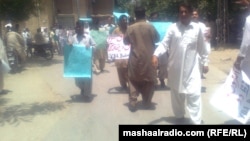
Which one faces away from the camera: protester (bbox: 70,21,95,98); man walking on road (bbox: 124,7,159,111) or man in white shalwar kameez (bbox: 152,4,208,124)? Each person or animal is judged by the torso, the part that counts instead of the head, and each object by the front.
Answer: the man walking on road

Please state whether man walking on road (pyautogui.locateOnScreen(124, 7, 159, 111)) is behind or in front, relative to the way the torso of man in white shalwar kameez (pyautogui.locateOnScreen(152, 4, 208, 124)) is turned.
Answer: behind

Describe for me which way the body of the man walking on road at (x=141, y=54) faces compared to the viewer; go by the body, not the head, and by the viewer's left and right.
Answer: facing away from the viewer

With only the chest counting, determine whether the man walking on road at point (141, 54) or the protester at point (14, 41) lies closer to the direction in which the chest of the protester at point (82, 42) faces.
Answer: the man walking on road

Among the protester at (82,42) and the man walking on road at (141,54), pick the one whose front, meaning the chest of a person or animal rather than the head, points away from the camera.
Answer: the man walking on road

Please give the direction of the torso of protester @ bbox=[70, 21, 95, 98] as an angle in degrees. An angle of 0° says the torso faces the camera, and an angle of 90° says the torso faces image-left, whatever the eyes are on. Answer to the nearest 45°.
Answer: approximately 0°

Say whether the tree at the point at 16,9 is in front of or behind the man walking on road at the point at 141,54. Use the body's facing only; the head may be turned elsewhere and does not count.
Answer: in front

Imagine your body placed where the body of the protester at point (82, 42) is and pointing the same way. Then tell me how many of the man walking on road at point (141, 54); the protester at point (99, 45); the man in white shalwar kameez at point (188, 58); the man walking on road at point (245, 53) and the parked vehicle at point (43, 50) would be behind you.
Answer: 2

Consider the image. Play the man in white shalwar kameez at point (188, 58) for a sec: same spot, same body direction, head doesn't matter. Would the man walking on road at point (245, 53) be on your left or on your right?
on your left

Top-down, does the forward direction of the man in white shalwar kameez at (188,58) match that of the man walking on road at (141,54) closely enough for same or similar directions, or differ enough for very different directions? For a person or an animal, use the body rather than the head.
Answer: very different directions
